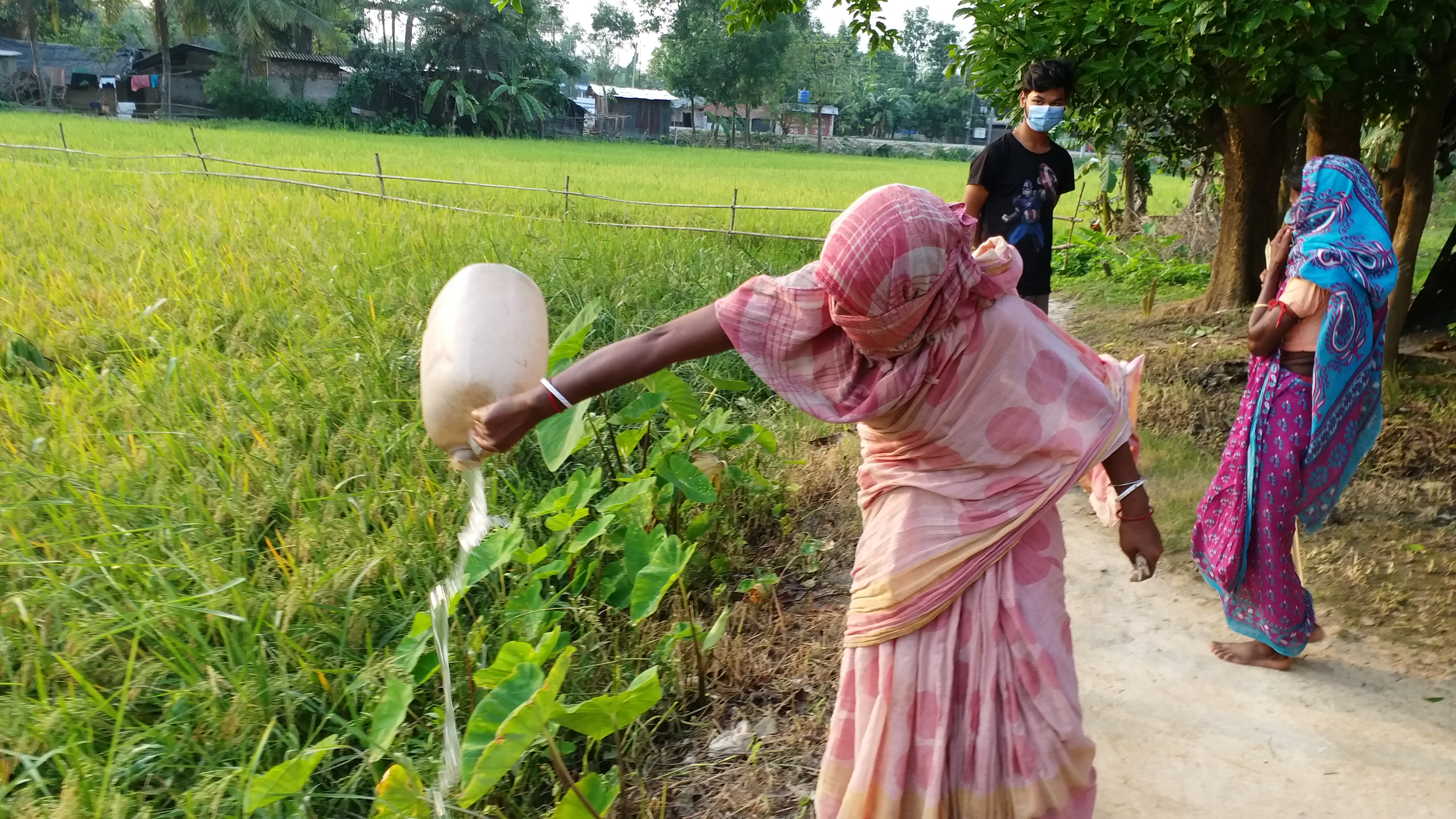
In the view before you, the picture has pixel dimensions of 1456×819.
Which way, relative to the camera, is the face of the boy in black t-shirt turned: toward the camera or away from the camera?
toward the camera

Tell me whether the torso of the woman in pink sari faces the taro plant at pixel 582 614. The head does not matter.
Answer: no

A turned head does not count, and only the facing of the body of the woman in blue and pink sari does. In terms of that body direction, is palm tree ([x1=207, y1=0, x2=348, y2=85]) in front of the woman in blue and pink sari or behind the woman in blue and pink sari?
in front

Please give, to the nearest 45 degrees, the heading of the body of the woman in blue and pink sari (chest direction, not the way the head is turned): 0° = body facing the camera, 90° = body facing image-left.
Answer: approximately 90°

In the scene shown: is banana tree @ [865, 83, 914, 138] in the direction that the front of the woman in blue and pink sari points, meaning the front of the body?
no
